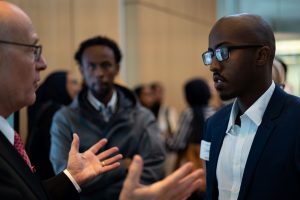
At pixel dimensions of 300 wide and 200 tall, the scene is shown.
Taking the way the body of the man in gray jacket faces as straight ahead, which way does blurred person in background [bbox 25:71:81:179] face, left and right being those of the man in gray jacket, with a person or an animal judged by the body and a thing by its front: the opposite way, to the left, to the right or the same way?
to the left

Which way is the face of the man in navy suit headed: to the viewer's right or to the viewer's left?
to the viewer's left

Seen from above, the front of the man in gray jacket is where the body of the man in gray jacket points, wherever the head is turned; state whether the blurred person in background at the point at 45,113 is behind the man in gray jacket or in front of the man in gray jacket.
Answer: behind

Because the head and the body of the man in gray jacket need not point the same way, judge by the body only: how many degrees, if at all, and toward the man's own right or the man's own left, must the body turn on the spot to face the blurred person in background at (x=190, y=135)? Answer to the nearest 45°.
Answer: approximately 135° to the man's own left

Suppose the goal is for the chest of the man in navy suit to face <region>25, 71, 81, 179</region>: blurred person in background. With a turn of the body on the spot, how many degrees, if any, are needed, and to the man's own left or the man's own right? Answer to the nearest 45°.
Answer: approximately 90° to the man's own right

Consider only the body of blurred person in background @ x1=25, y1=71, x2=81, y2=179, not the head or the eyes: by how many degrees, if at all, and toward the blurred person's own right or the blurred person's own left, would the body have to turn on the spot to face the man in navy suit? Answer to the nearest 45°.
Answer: approximately 45° to the blurred person's own right

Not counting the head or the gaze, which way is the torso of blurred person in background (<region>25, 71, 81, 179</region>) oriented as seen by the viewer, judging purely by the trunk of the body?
to the viewer's right
